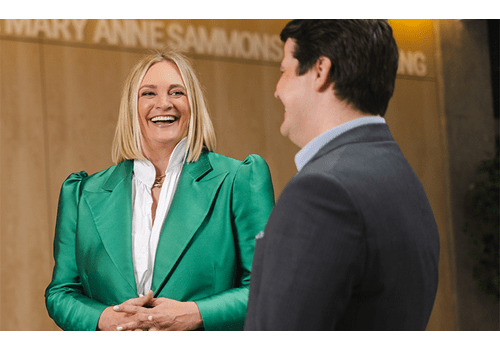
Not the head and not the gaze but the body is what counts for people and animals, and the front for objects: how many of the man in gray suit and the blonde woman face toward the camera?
1

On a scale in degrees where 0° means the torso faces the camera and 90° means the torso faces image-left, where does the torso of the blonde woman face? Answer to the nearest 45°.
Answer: approximately 0°

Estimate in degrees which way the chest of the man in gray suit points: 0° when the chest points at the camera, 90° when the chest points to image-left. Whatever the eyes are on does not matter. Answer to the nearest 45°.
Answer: approximately 135°
